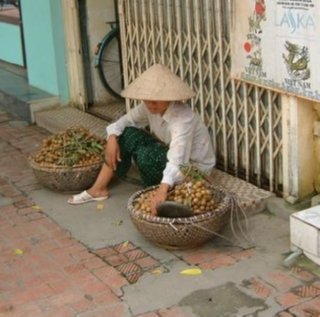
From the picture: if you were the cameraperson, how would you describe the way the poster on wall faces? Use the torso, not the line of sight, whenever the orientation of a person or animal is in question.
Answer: facing the viewer and to the left of the viewer

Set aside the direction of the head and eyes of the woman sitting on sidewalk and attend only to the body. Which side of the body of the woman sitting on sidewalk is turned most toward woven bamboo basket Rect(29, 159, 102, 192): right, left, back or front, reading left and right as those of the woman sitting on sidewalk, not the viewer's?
right

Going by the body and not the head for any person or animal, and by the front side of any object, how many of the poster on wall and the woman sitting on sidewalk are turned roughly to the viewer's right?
0

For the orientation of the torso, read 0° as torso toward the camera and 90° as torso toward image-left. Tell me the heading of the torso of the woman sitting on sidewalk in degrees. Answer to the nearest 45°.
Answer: approximately 45°

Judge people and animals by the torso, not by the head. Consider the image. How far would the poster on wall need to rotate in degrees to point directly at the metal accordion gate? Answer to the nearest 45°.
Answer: approximately 90° to its right

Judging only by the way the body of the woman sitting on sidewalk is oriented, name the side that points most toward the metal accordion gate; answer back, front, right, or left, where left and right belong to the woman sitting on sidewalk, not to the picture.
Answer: back

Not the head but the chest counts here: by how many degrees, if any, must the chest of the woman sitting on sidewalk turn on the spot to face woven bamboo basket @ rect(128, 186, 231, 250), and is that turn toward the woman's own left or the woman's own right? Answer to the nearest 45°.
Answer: approximately 45° to the woman's own left
